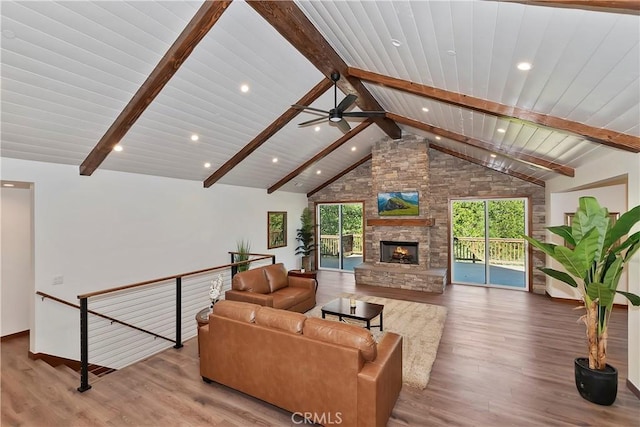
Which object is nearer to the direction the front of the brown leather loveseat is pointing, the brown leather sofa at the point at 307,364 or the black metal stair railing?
the brown leather sofa

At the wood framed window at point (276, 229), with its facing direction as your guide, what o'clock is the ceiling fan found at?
The ceiling fan is roughly at 1 o'clock from the wood framed window.

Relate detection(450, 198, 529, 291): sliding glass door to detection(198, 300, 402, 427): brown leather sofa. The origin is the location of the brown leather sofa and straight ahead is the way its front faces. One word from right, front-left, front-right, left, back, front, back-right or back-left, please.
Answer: front

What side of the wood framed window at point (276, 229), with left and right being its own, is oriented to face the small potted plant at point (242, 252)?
right

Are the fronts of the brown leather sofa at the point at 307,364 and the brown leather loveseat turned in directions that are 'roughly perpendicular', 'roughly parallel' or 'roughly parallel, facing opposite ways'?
roughly perpendicular

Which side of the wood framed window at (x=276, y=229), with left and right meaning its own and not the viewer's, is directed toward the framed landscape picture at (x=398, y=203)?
front

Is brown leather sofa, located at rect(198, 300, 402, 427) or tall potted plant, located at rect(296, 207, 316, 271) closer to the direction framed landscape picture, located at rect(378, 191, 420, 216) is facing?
the brown leather sofa

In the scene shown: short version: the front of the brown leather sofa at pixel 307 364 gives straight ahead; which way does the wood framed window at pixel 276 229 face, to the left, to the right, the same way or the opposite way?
to the right

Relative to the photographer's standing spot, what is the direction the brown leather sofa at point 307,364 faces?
facing away from the viewer and to the right of the viewer

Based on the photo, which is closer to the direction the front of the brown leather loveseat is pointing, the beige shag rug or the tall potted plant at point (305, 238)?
the beige shag rug

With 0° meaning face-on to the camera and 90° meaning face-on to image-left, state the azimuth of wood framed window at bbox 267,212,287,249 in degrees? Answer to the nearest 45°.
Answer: approximately 315°

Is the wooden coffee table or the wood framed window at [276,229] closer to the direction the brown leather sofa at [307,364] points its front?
the wooden coffee table

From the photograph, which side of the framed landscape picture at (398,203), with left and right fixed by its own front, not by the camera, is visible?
front

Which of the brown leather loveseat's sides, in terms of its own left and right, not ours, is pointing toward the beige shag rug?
front

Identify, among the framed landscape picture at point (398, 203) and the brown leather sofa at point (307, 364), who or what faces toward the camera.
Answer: the framed landscape picture

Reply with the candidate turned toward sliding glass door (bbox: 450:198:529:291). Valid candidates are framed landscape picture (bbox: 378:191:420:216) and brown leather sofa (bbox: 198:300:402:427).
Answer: the brown leather sofa

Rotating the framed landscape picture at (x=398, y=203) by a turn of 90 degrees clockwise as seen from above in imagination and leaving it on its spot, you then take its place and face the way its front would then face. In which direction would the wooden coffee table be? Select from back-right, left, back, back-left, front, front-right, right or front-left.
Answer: left

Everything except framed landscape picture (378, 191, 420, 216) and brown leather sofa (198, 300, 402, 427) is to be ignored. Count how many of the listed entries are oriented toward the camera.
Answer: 1
